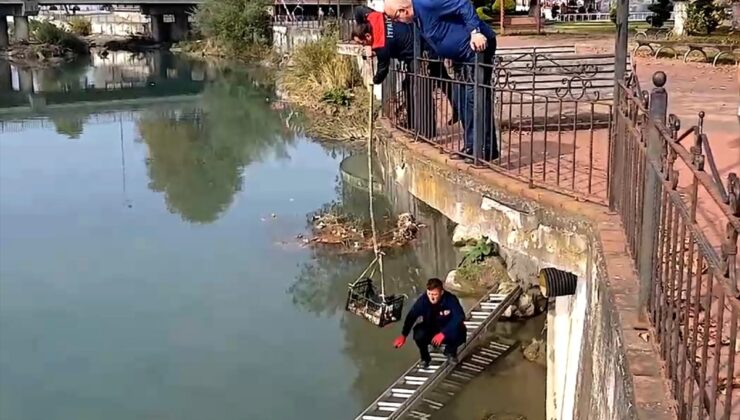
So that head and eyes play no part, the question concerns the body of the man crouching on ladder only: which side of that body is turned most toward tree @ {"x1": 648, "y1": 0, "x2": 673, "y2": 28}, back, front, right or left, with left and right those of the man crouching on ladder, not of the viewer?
back

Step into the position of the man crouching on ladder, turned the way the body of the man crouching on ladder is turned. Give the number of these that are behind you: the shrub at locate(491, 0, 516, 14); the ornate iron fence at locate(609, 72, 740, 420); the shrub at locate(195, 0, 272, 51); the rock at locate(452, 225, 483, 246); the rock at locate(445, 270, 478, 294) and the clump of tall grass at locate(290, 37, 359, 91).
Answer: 5

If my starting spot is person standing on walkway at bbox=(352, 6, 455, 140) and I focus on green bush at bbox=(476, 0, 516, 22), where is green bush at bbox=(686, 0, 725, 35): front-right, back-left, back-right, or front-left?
front-right

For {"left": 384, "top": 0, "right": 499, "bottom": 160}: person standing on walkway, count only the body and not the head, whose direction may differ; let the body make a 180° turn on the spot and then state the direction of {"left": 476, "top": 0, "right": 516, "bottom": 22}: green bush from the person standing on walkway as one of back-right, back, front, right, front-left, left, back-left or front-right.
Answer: left

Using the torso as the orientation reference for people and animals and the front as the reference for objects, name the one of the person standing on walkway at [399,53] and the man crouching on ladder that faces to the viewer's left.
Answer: the person standing on walkway

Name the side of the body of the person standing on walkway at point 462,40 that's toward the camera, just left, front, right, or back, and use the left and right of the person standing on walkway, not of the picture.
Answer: left

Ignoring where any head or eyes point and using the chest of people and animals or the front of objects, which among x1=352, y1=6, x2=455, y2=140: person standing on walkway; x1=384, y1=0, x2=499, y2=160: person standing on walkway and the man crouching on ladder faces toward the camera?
the man crouching on ladder

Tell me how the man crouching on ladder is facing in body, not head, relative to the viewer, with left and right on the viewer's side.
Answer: facing the viewer

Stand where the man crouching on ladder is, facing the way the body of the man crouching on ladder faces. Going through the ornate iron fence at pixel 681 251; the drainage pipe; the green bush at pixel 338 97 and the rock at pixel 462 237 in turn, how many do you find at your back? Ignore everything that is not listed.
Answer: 2

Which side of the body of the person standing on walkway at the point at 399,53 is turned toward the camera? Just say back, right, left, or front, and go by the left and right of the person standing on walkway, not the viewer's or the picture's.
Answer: left

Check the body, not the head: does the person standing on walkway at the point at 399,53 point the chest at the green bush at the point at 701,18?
no

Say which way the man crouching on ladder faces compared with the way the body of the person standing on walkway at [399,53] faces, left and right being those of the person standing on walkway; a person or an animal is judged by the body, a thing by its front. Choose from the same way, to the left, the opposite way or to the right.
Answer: to the left

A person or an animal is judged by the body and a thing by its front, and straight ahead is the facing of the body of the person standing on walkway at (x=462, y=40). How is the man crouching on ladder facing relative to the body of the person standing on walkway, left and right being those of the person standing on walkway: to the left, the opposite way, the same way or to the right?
to the left

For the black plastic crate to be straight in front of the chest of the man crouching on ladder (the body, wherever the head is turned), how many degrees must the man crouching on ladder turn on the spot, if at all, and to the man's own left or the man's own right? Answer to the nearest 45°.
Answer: approximately 135° to the man's own right
